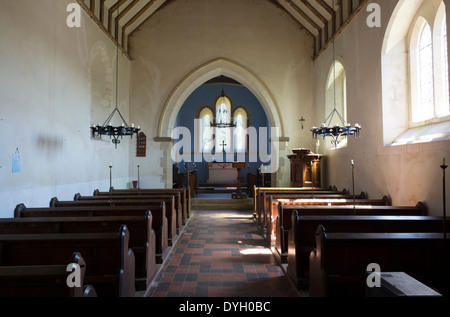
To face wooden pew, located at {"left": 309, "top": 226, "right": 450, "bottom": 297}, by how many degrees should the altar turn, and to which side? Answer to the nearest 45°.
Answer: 0° — it already faces it

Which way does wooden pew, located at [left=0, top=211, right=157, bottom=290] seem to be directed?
away from the camera

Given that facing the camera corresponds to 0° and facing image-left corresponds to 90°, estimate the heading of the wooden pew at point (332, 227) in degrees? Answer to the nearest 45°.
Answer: approximately 180°

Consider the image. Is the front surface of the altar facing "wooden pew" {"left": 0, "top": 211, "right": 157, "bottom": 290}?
yes

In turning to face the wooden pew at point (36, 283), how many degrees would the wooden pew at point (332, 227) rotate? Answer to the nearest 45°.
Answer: approximately 135° to its left

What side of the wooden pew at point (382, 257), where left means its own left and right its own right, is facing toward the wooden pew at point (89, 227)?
left

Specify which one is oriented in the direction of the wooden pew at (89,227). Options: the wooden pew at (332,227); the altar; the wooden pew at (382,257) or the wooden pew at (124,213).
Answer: the altar

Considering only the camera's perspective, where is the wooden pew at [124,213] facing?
facing away from the viewer

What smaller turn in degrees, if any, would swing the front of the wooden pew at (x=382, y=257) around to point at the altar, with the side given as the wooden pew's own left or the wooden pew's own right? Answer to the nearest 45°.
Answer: approximately 45° to the wooden pew's own left

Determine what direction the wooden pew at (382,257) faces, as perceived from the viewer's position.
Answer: facing away from the viewer

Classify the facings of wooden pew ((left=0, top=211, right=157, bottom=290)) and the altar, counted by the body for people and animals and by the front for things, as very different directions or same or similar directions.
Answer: very different directions

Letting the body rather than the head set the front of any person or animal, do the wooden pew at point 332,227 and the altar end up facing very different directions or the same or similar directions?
very different directions

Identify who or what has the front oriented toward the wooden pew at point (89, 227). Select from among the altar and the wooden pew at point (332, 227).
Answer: the altar

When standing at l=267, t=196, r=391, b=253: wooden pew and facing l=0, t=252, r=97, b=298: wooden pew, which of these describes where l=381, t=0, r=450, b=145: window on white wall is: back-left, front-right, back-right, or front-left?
back-left
